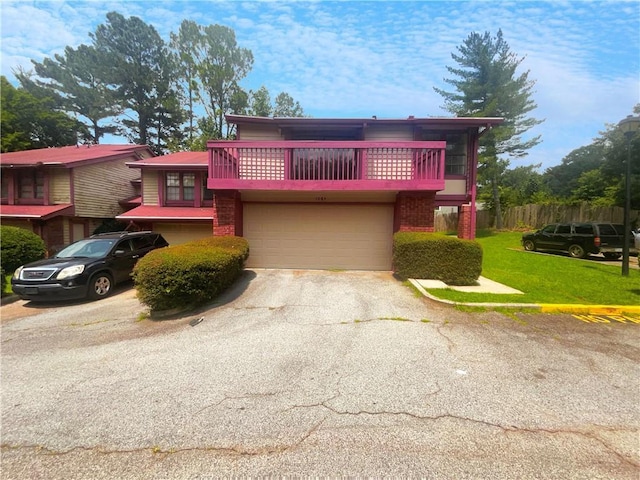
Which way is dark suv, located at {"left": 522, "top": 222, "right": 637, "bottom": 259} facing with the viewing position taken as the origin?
facing away from the viewer and to the left of the viewer

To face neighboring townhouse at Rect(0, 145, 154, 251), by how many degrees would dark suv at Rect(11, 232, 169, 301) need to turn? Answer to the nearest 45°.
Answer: approximately 135° to its right

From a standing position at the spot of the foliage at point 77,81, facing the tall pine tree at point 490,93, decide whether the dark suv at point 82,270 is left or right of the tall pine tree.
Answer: right

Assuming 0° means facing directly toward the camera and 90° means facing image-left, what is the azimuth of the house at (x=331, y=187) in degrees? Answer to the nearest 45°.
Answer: approximately 0°

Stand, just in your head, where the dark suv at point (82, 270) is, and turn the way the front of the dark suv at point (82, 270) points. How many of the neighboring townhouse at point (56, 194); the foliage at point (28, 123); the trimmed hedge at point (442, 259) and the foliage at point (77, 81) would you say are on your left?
1

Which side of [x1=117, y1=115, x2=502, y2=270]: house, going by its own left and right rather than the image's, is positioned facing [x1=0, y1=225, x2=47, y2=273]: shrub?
right

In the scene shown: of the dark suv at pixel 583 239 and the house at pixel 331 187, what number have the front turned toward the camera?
1

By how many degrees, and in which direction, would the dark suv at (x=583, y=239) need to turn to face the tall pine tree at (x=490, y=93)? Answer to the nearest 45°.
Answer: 0° — it already faces it

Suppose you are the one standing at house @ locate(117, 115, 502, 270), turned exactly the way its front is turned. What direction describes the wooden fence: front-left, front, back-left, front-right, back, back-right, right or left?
back-left

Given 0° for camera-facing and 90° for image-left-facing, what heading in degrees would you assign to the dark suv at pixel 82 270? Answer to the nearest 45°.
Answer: approximately 45°

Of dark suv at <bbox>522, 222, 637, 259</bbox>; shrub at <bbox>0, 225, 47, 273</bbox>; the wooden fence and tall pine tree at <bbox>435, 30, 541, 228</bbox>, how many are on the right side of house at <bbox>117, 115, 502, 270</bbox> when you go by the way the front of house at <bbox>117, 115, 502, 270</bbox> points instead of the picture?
1

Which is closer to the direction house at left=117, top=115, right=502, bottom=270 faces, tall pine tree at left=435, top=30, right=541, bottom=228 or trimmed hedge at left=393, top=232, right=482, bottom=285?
the trimmed hedge
